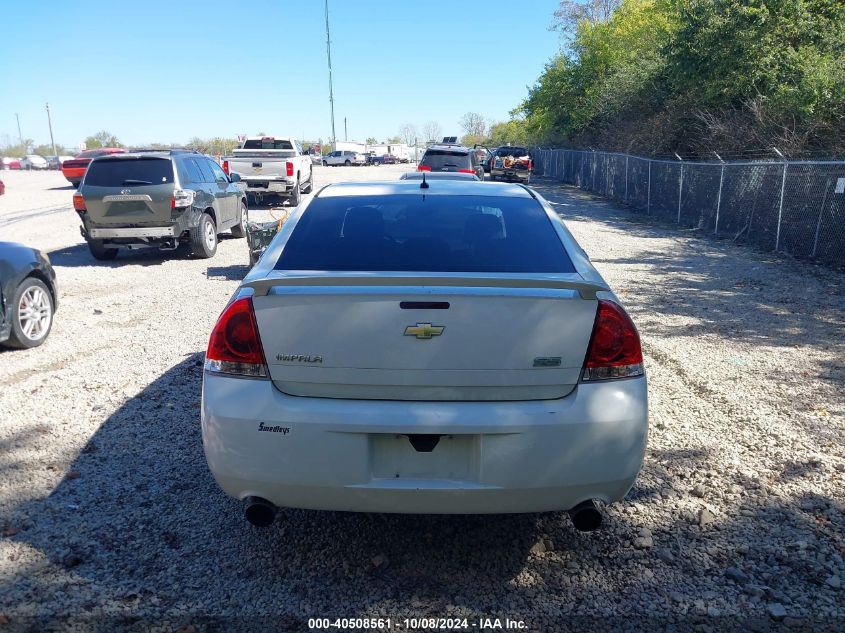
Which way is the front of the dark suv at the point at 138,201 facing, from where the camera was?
facing away from the viewer and to the right of the viewer

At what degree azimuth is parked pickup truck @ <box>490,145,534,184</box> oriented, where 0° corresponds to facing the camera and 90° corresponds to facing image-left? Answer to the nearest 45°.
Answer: approximately 180°

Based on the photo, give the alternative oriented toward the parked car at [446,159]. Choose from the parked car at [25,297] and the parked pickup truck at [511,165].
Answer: the parked car at [25,297]

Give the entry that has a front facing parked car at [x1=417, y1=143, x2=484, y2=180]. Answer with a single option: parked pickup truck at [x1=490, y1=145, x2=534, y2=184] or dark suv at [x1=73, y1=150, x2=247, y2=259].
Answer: the dark suv

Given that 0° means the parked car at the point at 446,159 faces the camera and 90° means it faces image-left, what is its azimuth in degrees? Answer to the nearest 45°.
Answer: approximately 180°

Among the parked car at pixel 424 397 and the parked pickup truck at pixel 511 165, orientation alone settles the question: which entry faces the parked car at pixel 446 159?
the parked car at pixel 424 397

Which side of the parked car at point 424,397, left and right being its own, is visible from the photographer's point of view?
back

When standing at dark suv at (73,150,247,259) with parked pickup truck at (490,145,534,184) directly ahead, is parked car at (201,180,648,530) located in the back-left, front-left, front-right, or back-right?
back-right

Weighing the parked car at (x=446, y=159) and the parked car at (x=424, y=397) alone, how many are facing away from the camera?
2

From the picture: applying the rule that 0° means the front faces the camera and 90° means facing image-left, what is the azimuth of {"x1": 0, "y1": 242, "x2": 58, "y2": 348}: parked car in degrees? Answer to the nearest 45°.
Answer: approximately 225°

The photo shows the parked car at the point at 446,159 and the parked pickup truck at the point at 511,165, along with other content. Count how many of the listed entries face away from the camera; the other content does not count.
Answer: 2
